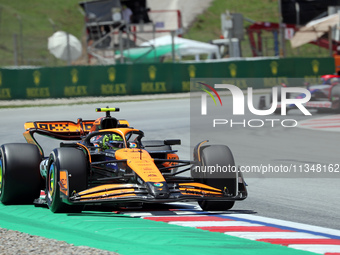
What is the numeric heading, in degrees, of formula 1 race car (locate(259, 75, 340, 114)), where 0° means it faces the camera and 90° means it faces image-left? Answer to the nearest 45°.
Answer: approximately 45°

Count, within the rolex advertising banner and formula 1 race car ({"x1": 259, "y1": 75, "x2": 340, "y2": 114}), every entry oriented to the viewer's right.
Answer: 0

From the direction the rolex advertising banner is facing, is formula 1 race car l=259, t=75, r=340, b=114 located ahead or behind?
ahead

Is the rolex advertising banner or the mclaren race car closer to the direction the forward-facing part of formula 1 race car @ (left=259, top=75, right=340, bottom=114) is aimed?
the mclaren race car

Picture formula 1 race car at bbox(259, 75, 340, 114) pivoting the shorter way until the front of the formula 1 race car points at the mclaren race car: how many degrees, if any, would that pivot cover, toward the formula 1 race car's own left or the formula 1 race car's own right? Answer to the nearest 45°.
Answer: approximately 45° to the formula 1 race car's own left

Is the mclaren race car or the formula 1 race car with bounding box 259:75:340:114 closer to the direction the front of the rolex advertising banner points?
the mclaren race car

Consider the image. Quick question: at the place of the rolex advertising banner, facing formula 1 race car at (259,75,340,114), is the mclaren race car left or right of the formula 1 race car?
right

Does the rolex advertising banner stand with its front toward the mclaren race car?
yes

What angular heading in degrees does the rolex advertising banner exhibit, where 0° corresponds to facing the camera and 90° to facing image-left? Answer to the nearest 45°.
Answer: approximately 0°
